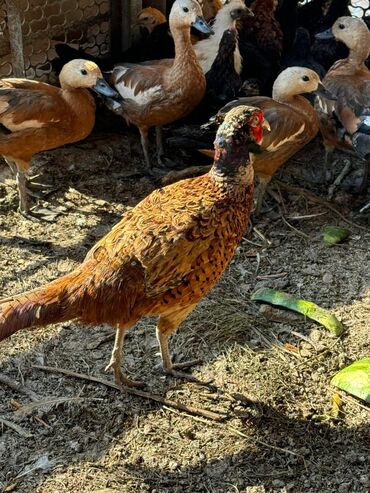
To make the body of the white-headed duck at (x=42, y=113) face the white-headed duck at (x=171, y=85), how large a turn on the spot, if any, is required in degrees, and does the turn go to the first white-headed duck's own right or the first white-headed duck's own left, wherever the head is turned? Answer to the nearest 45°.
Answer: approximately 45° to the first white-headed duck's own left

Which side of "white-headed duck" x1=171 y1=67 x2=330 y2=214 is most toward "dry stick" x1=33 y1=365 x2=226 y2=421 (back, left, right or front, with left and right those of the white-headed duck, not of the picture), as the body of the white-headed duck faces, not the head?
right

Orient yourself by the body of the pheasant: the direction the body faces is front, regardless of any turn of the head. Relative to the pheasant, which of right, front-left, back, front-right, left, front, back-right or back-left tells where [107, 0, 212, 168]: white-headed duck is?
left

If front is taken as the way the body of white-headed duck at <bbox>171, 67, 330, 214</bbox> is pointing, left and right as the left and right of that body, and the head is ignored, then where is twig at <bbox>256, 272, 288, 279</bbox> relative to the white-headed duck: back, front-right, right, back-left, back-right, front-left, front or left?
right

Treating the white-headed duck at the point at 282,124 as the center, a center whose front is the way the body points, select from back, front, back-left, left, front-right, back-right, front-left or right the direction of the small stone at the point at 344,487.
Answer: right

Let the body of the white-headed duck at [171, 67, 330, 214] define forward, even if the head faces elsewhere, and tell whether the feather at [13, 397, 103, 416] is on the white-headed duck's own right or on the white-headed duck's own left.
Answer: on the white-headed duck's own right

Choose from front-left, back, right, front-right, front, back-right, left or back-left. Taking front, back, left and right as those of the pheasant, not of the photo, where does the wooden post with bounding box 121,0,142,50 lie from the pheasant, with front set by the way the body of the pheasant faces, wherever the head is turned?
left

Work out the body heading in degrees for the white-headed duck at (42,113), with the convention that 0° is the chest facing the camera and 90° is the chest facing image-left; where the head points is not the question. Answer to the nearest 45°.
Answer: approximately 270°

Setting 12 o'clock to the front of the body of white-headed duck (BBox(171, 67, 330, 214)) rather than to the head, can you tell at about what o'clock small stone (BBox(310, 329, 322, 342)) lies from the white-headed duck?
The small stone is roughly at 3 o'clock from the white-headed duck.

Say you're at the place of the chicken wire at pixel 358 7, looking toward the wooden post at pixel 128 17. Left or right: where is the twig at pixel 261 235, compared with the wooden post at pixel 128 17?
left

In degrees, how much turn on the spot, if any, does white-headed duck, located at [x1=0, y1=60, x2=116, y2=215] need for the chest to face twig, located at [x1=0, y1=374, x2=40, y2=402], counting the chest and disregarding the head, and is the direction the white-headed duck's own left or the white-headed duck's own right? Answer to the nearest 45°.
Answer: approximately 90° to the white-headed duck's own right

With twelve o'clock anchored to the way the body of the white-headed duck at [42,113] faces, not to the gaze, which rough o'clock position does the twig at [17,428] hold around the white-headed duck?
The twig is roughly at 3 o'clock from the white-headed duck.

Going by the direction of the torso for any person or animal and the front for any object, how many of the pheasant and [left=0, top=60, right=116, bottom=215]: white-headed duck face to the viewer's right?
2

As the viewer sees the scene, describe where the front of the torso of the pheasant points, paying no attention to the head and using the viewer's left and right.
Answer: facing to the right of the viewer

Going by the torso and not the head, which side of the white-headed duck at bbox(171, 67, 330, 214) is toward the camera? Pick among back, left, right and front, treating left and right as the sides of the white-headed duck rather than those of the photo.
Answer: right
